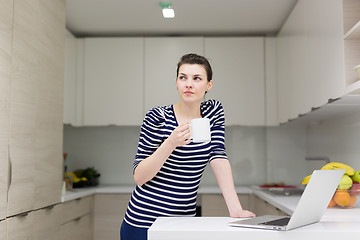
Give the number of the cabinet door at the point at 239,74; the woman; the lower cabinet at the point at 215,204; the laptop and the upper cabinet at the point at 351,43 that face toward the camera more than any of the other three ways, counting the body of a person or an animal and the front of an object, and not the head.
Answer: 3

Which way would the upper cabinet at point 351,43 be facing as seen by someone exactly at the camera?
facing to the left of the viewer

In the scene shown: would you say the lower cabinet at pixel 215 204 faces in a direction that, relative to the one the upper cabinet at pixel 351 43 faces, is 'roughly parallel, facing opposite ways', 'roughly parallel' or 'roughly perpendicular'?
roughly perpendicular

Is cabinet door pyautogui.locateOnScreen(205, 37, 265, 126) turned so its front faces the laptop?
yes
